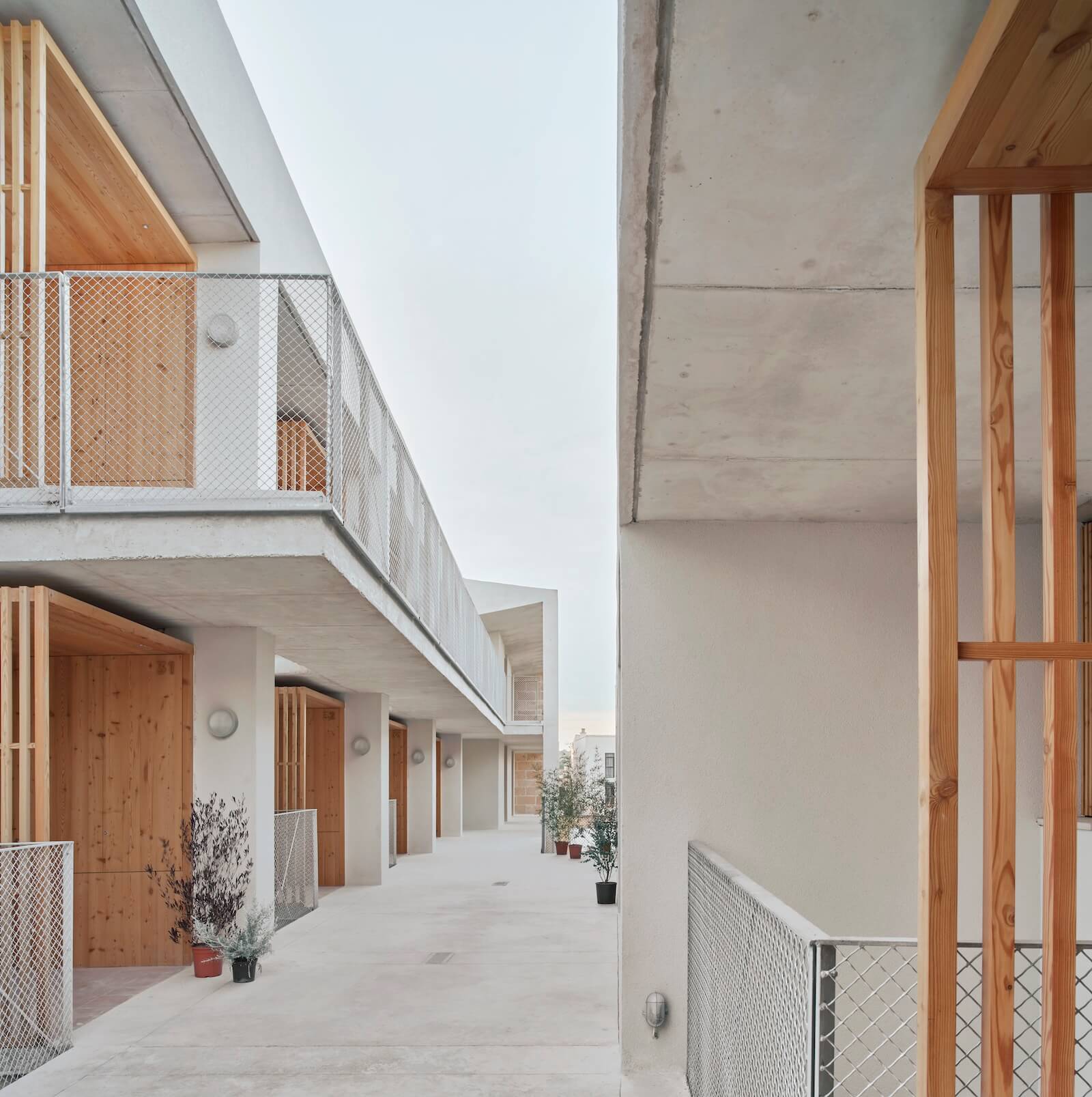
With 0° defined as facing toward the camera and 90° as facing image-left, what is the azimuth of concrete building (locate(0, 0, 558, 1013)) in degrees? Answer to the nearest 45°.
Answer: approximately 270°

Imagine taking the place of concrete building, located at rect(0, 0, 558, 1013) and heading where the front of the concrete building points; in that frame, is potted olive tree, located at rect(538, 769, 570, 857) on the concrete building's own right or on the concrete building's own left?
on the concrete building's own left
